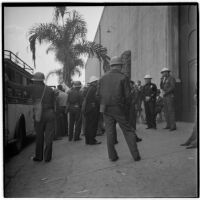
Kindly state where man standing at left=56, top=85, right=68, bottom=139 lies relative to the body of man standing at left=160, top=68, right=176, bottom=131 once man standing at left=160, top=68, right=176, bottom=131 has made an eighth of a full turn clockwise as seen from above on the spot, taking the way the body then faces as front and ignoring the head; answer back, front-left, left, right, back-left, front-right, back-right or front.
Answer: front

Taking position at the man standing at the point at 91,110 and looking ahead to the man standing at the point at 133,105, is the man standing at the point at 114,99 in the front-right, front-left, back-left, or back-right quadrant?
front-right

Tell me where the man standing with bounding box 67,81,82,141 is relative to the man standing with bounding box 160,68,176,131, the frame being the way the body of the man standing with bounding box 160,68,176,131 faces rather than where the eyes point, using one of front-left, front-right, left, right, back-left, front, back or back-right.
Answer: front-right

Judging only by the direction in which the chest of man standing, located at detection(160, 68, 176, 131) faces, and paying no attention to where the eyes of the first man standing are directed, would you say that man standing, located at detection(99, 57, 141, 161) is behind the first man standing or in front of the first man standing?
in front

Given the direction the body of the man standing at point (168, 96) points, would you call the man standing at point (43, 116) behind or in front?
in front

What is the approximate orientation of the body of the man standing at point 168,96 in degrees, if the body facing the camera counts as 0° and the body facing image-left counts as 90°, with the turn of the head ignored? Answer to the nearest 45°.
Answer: approximately 45°

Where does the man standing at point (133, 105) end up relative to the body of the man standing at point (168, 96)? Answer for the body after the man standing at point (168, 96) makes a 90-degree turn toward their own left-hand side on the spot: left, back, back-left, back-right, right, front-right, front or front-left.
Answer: back-right
